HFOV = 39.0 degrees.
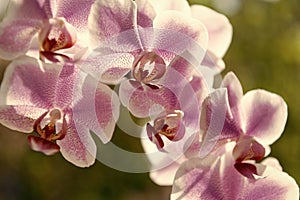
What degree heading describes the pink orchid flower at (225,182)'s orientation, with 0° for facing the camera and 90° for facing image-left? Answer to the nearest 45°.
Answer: approximately 0°
